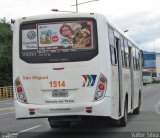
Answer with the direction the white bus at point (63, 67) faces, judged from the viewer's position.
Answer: facing away from the viewer
